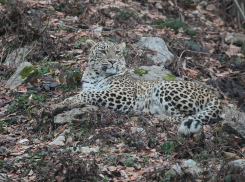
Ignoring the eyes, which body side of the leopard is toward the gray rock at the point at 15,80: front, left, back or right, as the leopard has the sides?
front

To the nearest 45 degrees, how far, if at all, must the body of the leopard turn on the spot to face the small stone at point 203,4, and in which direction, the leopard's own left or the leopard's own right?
approximately 90° to the leopard's own right

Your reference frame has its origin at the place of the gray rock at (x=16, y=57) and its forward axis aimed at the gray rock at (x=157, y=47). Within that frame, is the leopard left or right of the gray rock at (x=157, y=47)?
right

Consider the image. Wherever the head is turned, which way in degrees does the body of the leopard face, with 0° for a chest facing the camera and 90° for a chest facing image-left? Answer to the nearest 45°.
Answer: approximately 90°

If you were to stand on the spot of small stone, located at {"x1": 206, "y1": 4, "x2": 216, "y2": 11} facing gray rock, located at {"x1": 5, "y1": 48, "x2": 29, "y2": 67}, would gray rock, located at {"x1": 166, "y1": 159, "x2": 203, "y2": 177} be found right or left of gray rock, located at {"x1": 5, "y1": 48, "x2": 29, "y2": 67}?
left

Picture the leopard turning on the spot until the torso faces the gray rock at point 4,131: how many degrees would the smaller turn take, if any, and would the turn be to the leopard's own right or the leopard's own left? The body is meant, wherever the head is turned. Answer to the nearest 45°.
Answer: approximately 45° to the leopard's own left

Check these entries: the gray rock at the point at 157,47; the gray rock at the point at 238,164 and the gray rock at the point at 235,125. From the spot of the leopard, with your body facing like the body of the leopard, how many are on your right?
1

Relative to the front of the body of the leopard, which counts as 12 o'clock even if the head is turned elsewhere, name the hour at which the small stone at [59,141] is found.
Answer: The small stone is roughly at 10 o'clock from the leopard.

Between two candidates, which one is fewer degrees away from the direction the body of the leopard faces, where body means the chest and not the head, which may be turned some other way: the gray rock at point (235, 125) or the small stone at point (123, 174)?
the small stone
